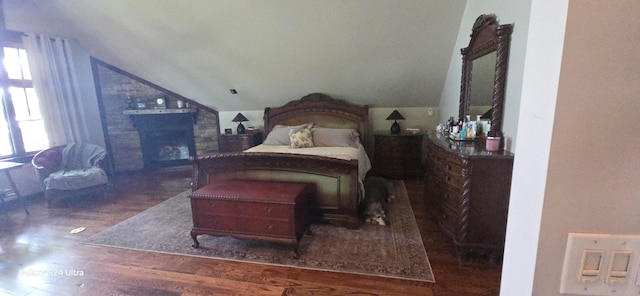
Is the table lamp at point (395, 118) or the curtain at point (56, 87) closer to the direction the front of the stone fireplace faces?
the table lamp

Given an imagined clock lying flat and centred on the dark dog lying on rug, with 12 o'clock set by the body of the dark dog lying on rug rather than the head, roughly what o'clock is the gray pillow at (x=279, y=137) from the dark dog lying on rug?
The gray pillow is roughly at 4 o'clock from the dark dog lying on rug.

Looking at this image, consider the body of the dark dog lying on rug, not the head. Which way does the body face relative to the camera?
toward the camera

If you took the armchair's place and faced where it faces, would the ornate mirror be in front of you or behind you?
in front

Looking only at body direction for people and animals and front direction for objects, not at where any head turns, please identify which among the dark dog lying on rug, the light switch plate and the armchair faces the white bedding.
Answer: the armchair

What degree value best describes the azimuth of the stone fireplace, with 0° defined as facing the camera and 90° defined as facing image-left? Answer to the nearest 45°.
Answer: approximately 315°

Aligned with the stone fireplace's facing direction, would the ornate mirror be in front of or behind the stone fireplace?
in front

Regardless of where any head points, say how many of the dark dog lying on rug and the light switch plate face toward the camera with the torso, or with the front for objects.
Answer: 2

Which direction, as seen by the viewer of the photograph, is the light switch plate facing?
facing the viewer

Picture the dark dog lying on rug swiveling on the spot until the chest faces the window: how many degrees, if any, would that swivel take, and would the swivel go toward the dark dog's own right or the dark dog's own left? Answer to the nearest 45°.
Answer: approximately 90° to the dark dog's own right

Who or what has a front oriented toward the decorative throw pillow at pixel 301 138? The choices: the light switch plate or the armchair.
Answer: the armchair
